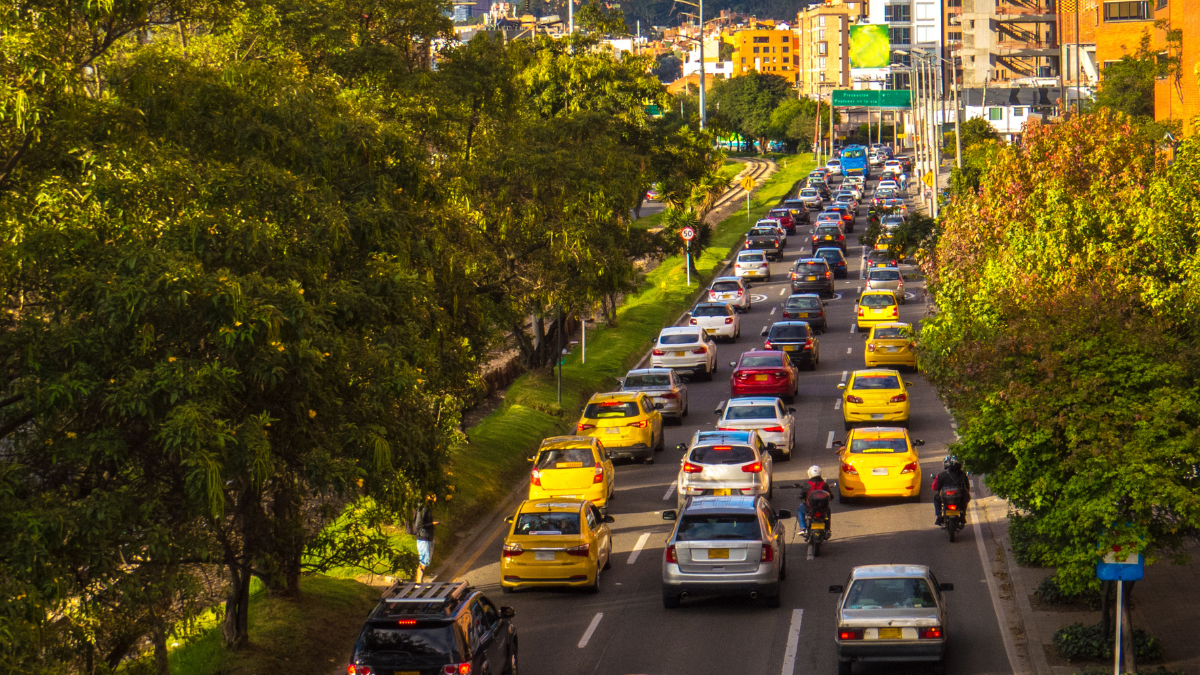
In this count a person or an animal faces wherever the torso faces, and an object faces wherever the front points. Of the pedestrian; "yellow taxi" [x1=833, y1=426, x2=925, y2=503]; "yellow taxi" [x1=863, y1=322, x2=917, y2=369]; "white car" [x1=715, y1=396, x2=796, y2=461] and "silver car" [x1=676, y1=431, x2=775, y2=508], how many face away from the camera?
4

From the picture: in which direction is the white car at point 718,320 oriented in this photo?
away from the camera

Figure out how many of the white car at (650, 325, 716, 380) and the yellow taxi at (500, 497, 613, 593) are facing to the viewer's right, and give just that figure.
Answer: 0

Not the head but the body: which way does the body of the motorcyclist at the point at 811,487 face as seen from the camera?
away from the camera

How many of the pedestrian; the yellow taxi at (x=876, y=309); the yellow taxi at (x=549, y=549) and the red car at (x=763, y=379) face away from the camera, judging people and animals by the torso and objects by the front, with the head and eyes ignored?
3

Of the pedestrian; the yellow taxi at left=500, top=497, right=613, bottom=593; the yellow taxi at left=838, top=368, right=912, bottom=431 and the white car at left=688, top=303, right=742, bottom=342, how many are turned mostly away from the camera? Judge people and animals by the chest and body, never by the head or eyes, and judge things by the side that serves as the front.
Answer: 3

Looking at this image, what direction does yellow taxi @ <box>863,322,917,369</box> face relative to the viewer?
away from the camera

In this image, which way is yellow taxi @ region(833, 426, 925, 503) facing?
away from the camera

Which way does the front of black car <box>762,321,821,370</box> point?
away from the camera

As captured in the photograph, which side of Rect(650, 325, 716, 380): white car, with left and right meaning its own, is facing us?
back

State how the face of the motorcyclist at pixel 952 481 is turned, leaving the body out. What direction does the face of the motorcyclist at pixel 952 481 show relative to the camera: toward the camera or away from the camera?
away from the camera

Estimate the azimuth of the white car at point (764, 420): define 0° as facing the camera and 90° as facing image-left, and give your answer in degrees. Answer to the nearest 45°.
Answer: approximately 180°

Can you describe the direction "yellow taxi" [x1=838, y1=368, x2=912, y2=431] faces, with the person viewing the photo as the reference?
facing away from the viewer

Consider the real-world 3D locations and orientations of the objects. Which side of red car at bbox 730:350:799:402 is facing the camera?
back
